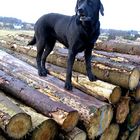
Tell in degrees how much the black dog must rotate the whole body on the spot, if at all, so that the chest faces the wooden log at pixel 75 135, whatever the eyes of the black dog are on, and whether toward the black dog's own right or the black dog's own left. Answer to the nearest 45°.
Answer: approximately 45° to the black dog's own right

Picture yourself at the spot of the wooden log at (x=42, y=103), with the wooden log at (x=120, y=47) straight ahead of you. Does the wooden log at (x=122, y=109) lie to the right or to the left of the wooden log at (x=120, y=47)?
right

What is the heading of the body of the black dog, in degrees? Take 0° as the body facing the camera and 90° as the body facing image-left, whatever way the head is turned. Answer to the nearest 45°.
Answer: approximately 315°
